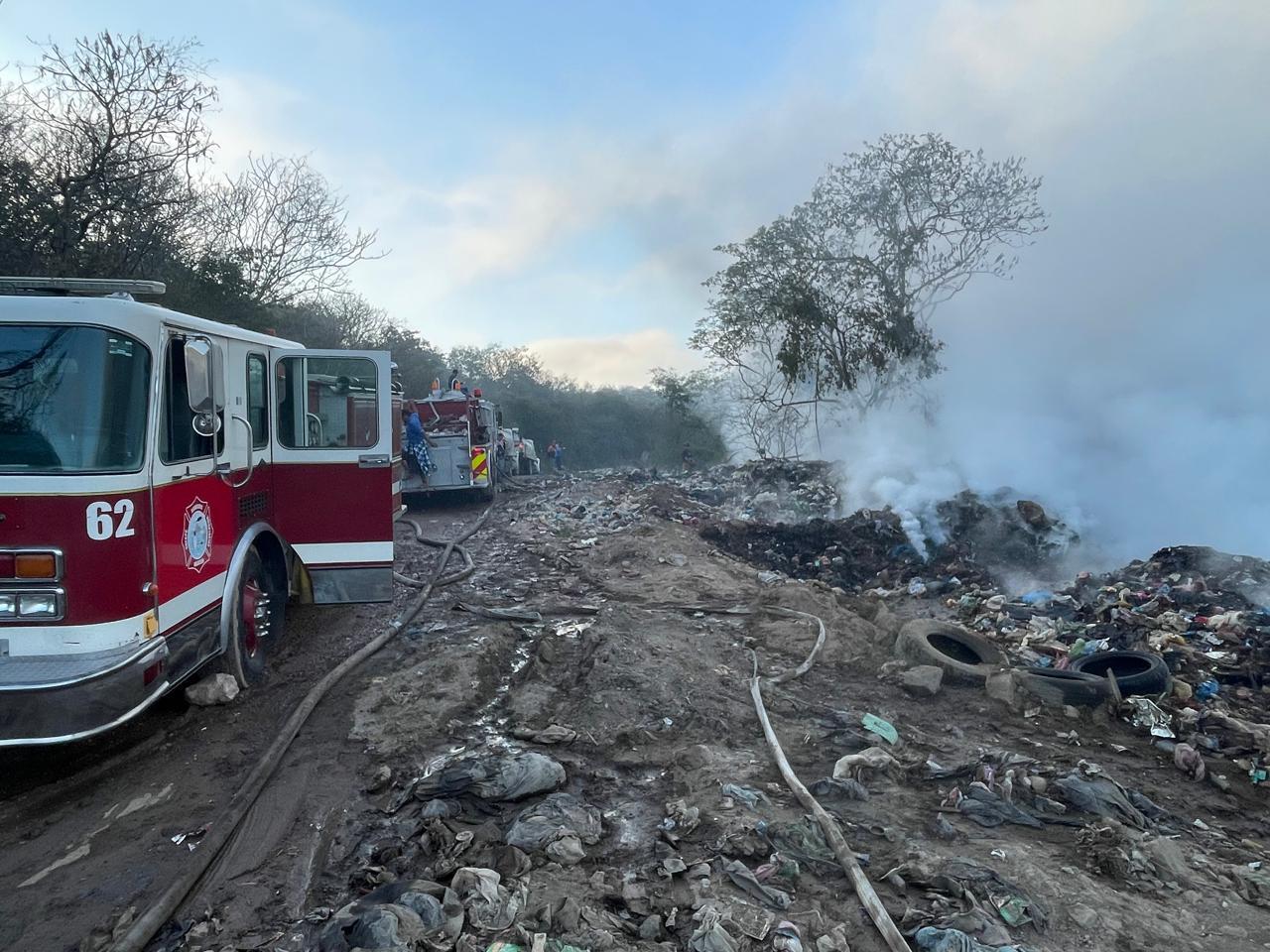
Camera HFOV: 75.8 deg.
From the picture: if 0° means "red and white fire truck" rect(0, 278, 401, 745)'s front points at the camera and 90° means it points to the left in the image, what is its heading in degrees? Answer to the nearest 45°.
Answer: approximately 45°

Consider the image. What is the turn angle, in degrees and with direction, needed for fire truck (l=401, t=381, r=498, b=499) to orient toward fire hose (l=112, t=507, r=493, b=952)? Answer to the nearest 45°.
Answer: approximately 180°

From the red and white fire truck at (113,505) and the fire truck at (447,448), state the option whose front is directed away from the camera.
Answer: the fire truck

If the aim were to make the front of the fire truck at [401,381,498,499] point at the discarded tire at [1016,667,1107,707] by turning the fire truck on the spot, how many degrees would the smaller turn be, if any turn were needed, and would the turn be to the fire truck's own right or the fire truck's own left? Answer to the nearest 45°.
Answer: approximately 180°

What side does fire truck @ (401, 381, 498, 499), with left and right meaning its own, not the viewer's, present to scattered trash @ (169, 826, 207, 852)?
back

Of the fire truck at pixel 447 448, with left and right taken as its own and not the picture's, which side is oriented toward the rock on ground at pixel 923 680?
back

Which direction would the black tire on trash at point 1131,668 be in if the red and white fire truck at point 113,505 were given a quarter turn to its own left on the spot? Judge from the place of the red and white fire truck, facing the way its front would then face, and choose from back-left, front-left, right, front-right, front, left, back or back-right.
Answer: front-left

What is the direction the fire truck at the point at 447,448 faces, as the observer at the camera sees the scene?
facing away from the viewer

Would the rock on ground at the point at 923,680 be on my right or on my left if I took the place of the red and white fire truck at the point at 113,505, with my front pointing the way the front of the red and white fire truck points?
on my left

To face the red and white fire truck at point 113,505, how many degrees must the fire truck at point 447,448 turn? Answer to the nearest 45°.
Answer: approximately 180°

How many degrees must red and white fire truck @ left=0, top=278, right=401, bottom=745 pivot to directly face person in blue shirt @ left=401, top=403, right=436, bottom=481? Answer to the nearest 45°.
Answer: approximately 135° to its right

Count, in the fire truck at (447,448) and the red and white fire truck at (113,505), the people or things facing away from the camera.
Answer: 1

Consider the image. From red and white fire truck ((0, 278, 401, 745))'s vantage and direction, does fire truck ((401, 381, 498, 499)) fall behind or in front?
behind

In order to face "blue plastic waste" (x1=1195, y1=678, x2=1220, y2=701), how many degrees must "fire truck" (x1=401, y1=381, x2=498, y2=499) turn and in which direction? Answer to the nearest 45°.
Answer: approximately 135° to its right

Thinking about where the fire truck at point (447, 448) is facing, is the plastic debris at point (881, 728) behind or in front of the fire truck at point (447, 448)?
behind

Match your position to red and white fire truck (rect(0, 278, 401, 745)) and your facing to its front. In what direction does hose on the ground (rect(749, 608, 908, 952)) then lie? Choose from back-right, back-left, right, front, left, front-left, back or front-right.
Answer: left

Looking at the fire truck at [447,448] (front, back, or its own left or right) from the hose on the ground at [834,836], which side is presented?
back
